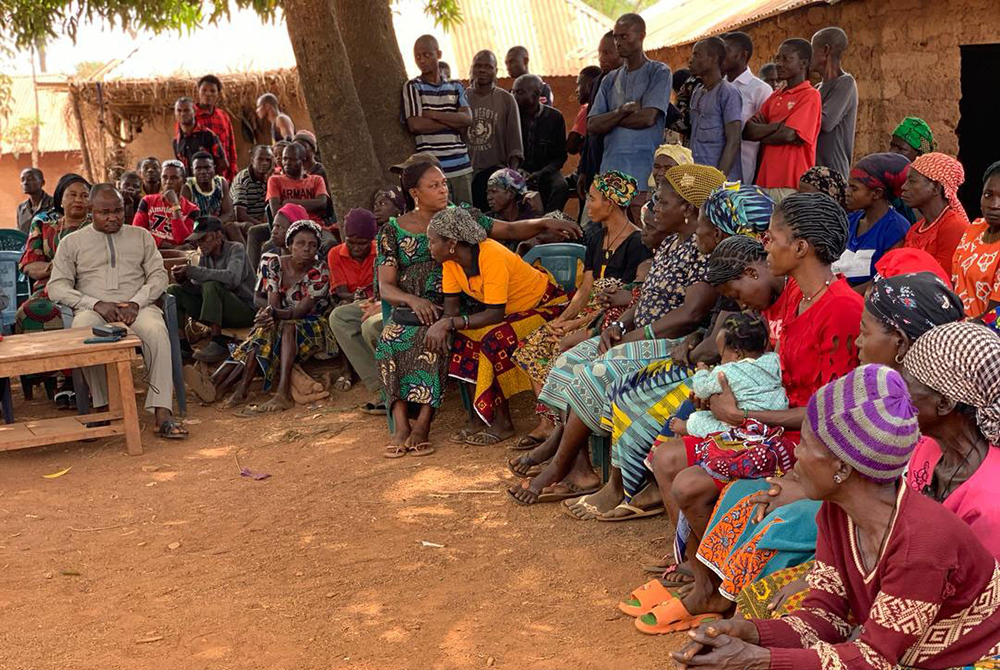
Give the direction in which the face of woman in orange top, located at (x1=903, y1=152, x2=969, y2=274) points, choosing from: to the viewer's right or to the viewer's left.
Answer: to the viewer's left

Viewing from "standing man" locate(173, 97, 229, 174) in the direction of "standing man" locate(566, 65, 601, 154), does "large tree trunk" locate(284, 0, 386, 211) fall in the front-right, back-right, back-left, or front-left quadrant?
front-right

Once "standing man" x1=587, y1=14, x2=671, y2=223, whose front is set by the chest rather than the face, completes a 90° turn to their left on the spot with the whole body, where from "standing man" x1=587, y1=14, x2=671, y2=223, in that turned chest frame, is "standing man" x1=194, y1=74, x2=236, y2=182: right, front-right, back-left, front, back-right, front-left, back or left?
back

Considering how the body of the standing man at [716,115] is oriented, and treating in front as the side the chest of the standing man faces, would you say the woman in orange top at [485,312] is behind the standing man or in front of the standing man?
in front

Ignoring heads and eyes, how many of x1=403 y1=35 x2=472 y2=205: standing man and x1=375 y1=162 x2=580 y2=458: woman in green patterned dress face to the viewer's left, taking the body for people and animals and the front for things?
0

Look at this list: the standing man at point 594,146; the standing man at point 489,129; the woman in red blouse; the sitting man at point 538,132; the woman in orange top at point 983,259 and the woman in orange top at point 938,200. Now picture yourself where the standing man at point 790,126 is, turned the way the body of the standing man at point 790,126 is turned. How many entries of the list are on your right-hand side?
3

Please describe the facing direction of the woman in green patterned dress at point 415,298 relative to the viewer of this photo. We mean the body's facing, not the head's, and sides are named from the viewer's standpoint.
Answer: facing the viewer

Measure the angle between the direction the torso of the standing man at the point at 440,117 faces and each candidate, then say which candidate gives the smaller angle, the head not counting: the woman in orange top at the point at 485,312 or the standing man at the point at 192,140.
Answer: the woman in orange top

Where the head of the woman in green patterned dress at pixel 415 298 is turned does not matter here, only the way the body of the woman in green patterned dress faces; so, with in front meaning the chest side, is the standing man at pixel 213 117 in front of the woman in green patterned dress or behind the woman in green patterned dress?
behind

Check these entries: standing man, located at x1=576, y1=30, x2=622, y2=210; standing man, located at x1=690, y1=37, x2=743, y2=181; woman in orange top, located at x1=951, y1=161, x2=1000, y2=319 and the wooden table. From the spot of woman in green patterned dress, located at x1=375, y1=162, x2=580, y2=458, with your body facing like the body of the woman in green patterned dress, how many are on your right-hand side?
1

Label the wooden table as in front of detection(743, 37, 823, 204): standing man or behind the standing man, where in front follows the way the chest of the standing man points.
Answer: in front

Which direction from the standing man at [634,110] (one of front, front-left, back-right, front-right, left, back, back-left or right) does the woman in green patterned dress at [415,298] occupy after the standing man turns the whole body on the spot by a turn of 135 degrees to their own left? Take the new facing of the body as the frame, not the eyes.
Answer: back-right

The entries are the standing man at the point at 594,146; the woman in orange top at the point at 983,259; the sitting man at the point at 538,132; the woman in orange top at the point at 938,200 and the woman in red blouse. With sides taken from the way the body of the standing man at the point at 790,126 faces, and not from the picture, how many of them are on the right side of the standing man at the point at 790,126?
2

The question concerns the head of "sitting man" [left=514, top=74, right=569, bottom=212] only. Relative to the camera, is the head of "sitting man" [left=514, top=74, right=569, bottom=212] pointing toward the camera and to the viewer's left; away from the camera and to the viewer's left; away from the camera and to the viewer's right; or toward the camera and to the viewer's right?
toward the camera and to the viewer's left

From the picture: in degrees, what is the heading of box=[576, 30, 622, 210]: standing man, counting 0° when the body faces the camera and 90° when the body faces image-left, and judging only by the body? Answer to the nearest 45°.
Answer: approximately 45°

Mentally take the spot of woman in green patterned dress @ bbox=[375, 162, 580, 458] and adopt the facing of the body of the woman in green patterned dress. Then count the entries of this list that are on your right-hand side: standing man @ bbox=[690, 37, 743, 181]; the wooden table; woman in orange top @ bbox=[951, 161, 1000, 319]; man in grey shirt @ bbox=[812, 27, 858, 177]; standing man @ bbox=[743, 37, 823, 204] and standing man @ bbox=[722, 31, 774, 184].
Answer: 1

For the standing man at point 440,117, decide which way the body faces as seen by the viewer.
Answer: toward the camera
